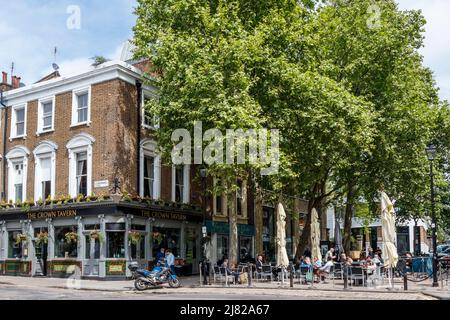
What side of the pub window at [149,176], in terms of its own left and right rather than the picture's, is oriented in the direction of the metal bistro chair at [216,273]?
front

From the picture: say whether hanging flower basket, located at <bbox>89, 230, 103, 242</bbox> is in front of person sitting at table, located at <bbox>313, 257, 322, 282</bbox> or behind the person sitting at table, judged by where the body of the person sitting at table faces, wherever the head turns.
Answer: in front

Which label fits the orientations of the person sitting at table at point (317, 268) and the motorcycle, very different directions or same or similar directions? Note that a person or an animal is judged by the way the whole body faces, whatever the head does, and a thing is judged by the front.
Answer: very different directions

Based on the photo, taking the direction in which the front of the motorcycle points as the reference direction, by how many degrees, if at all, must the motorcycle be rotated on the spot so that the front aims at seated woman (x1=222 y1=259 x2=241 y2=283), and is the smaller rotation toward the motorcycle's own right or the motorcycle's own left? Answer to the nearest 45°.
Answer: approximately 45° to the motorcycle's own left

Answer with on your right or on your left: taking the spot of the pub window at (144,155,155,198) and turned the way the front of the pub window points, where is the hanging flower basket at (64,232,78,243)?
on your right

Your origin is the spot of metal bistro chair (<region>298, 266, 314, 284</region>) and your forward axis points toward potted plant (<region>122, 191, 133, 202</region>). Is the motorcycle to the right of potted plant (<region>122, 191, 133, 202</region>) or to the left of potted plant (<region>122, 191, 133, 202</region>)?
left
